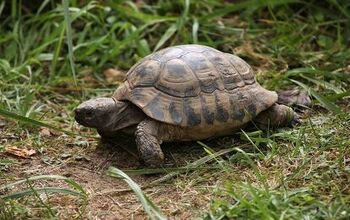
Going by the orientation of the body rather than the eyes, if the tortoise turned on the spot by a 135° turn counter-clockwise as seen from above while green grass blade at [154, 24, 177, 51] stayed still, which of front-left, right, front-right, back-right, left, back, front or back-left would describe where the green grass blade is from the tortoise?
back-left

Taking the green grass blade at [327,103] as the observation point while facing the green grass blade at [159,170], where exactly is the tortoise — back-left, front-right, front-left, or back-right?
front-right

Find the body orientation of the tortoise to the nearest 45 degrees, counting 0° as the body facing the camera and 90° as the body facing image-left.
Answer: approximately 90°

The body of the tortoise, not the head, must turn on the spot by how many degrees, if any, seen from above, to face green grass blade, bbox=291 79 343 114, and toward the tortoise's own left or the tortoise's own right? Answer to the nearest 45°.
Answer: approximately 180°

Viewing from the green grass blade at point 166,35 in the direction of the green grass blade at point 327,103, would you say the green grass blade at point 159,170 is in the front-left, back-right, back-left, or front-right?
front-right
